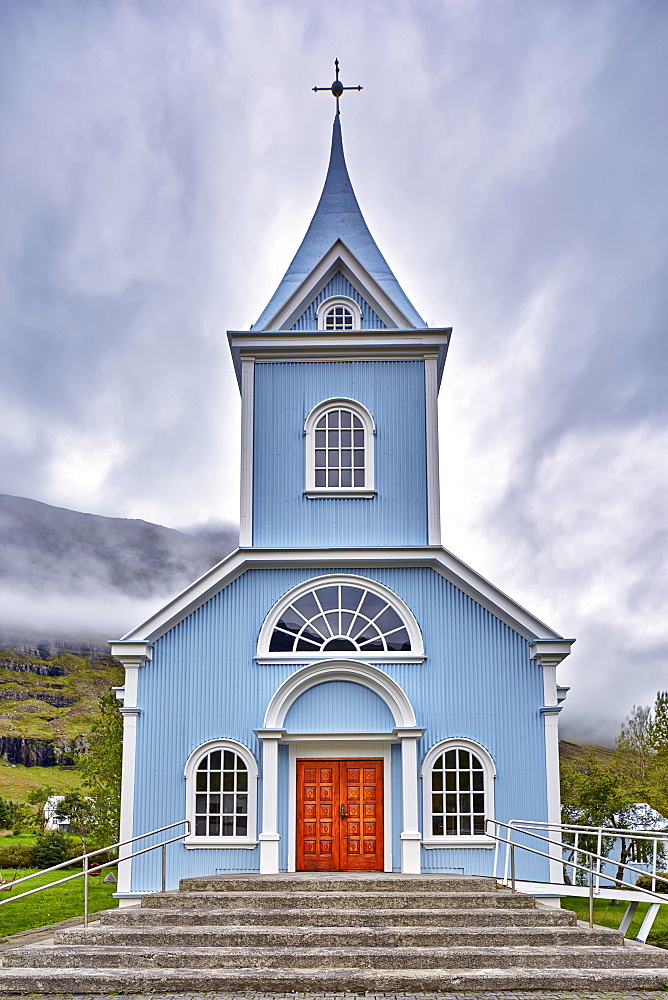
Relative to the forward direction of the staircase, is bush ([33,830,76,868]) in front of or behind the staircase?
behind

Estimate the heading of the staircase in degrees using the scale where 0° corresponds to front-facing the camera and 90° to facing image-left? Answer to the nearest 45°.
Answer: approximately 0°

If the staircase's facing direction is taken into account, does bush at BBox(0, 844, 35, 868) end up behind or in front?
behind

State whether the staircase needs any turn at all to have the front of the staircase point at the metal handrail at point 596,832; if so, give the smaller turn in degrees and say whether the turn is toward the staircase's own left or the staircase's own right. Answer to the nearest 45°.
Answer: approximately 135° to the staircase's own left
